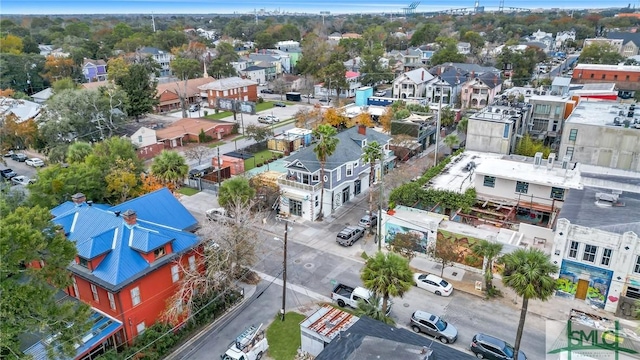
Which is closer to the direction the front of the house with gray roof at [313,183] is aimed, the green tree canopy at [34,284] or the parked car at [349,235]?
the green tree canopy

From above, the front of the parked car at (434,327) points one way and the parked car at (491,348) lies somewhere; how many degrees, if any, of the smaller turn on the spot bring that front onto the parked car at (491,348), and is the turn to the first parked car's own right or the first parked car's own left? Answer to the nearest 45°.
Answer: approximately 45° to the first parked car's own left

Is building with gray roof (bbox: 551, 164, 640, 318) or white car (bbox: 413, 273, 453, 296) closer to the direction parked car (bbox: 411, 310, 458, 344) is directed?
the building with gray roof

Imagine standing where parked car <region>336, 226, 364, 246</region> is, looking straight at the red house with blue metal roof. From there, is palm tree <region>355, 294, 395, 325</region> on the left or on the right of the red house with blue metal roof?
left

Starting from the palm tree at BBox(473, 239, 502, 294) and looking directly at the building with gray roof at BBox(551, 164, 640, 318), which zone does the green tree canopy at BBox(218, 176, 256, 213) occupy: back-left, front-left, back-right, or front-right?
back-left
